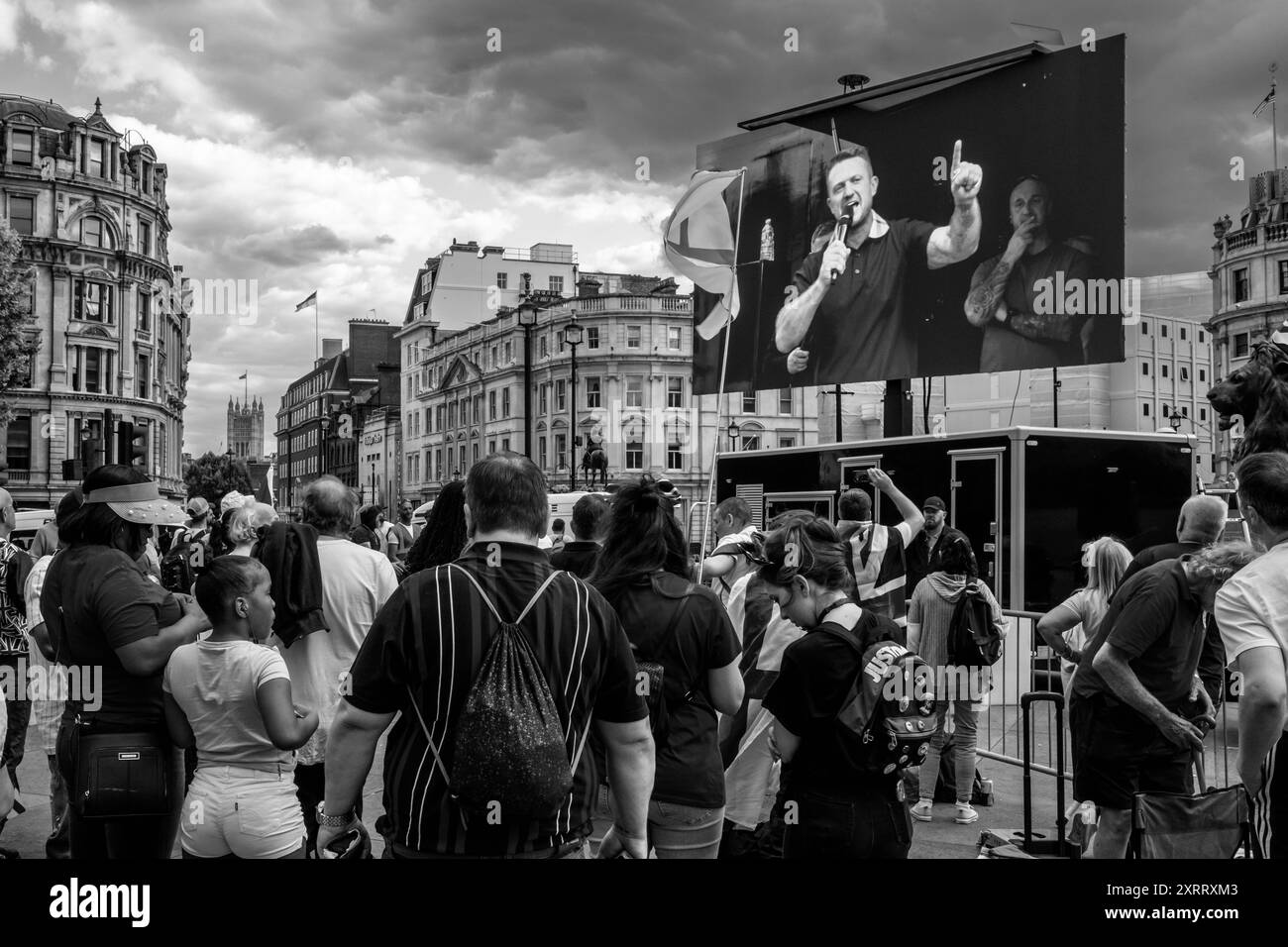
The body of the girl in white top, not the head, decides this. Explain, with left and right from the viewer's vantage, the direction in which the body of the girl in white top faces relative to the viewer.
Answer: facing away from the viewer and to the right of the viewer

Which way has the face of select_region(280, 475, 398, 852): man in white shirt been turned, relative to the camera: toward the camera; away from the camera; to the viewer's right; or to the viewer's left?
away from the camera

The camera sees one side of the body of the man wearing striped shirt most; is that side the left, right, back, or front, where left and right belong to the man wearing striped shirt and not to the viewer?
back

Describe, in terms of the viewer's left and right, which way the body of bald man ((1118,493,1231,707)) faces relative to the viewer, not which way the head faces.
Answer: facing away from the viewer

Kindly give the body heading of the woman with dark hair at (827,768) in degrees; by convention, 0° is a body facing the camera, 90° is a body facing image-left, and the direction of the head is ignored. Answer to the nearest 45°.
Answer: approximately 135°

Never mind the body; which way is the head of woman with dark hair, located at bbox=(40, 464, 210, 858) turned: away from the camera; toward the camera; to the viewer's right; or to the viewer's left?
to the viewer's right

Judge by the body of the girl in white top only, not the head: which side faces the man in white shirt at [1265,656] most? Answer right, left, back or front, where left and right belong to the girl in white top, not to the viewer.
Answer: right

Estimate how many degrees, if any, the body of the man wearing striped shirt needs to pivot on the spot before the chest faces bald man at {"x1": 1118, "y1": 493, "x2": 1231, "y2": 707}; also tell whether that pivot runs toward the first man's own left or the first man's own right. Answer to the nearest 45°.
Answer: approximately 45° to the first man's own right
